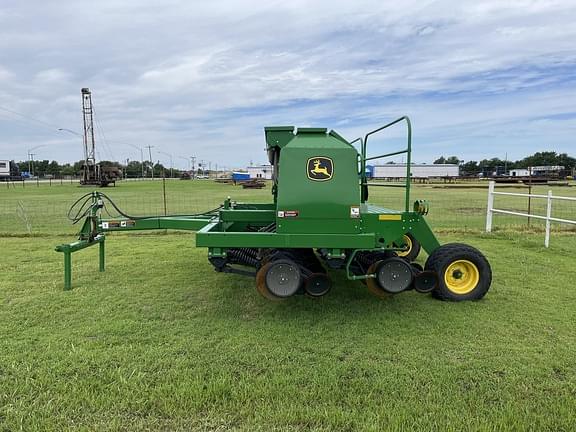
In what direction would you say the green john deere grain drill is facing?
to the viewer's left
